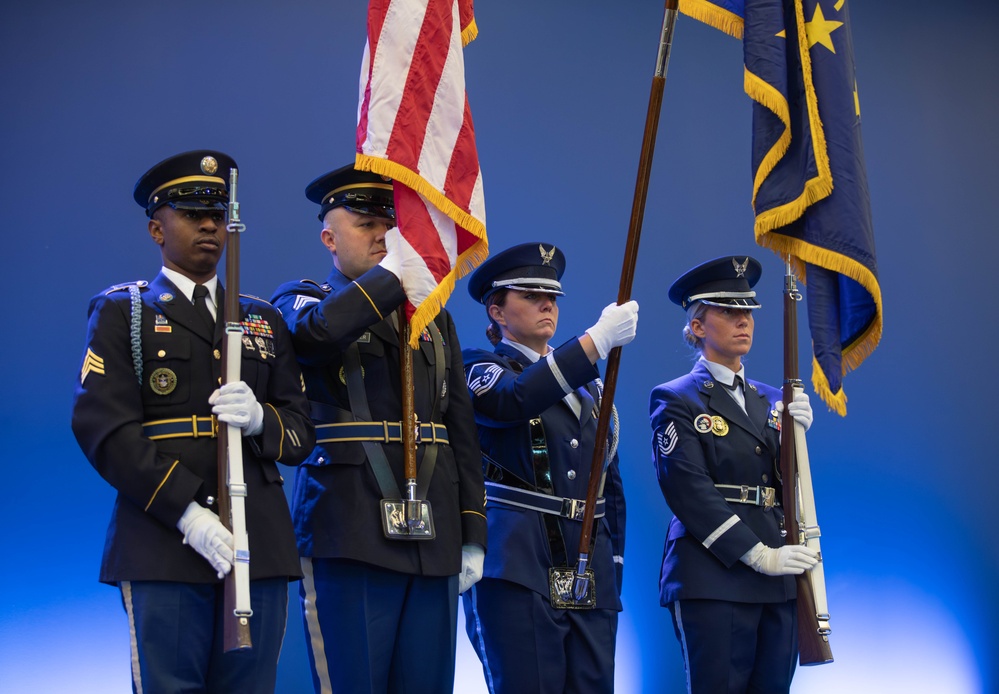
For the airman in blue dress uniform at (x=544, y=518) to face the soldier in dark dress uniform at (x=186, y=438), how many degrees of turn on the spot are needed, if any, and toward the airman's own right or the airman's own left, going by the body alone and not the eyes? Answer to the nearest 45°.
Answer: approximately 90° to the airman's own right

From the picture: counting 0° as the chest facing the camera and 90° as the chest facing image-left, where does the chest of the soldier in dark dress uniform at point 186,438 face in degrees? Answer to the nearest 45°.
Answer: approximately 315°

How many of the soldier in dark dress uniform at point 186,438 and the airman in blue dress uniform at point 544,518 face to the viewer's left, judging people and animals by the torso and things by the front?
0

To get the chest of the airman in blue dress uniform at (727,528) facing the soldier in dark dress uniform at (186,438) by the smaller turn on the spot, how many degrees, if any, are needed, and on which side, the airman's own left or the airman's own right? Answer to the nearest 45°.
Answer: approximately 90° to the airman's own right

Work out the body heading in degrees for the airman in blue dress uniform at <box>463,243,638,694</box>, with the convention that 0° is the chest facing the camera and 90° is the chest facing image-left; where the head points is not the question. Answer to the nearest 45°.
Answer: approximately 315°

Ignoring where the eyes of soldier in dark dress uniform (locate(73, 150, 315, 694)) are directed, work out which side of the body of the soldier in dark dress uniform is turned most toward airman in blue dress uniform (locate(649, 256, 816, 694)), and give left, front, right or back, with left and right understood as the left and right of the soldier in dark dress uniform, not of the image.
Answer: left

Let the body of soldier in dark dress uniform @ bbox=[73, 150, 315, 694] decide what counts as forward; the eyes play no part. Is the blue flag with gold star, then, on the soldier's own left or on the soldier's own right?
on the soldier's own left
